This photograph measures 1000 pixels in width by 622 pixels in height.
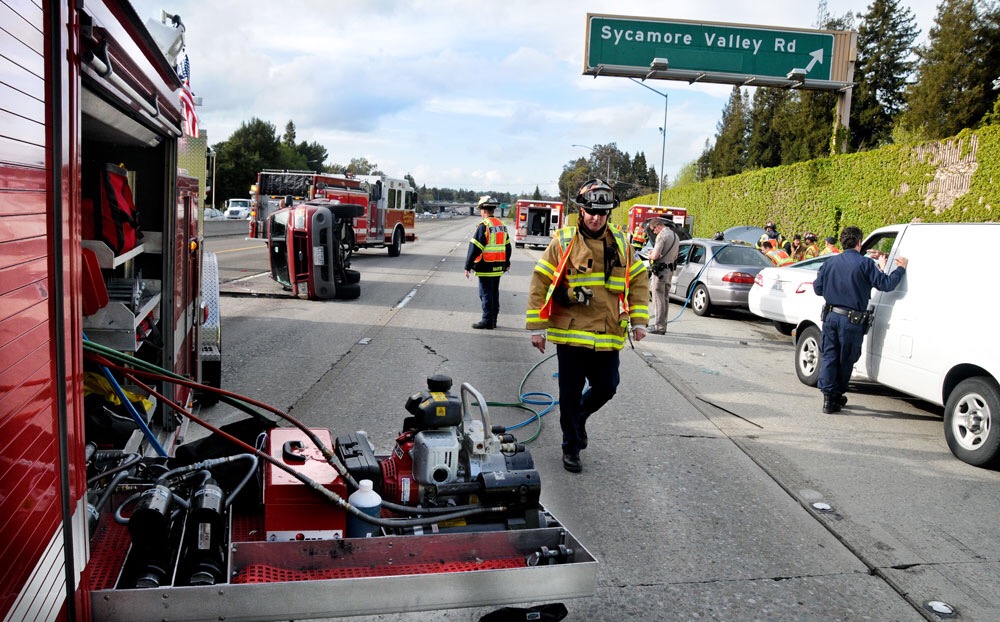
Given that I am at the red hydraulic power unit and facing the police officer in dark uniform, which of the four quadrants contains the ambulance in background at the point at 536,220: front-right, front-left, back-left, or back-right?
front-left

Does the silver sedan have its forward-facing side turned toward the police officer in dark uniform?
no

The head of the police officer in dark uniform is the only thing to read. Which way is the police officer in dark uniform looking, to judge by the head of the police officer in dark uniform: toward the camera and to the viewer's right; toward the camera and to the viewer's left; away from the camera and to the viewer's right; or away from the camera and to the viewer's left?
away from the camera and to the viewer's right

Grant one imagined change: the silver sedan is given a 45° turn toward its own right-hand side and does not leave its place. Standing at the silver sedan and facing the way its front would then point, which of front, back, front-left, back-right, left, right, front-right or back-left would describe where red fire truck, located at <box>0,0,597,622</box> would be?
back

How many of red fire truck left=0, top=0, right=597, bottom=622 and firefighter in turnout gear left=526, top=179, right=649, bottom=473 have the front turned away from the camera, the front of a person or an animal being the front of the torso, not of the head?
1

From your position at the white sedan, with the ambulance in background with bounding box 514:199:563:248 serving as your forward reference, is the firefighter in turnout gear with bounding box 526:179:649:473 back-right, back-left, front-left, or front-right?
back-left

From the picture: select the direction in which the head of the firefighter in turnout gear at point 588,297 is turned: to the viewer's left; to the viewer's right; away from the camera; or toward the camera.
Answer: toward the camera

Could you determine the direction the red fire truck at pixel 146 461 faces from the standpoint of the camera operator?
facing away from the viewer

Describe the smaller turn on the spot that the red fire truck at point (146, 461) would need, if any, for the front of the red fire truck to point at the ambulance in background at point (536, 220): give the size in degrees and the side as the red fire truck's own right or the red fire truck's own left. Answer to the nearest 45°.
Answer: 0° — it already faces it

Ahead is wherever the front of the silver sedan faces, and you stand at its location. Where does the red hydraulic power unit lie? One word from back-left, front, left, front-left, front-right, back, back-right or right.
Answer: back-left

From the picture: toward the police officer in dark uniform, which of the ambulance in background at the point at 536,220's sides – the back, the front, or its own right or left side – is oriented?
back

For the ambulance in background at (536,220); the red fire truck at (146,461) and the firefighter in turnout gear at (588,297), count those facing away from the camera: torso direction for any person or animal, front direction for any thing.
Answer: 2

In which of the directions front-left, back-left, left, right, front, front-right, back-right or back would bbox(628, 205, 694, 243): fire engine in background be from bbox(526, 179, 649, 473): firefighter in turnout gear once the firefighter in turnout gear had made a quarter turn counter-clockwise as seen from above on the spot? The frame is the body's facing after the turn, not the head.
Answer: left

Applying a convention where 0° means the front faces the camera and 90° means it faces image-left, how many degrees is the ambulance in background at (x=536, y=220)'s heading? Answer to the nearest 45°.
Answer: approximately 180°

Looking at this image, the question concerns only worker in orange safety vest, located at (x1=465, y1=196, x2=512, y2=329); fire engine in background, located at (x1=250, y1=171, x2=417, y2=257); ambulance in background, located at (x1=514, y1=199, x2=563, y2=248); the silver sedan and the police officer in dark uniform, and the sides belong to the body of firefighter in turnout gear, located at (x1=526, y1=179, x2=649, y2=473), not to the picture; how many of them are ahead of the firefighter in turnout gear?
0

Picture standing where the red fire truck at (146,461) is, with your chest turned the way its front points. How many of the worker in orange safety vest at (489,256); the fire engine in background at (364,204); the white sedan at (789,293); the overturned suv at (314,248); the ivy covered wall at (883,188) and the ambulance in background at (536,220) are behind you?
0

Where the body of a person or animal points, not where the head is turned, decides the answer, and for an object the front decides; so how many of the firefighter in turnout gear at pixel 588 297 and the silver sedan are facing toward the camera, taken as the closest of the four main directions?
1

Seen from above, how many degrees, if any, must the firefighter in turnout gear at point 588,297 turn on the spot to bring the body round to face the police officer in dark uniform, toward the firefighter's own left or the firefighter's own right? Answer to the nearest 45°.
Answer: approximately 135° to the firefighter's own left
